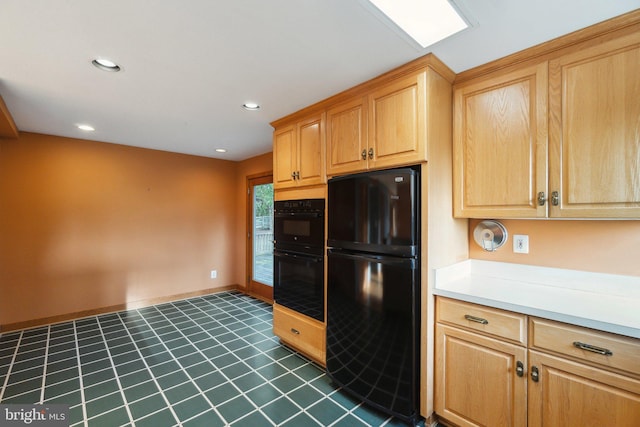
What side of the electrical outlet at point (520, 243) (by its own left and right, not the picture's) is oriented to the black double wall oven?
right

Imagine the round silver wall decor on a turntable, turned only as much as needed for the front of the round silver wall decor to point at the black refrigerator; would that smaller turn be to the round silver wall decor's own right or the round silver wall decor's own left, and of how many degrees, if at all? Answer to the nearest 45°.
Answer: approximately 45° to the round silver wall decor's own right

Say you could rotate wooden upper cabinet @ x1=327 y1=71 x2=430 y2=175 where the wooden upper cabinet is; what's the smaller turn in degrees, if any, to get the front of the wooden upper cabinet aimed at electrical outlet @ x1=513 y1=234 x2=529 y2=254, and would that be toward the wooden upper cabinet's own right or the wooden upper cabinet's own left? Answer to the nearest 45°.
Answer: approximately 135° to the wooden upper cabinet's own left

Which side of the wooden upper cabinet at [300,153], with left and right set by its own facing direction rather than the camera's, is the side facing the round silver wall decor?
left

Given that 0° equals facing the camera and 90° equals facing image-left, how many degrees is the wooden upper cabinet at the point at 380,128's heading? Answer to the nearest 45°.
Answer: approximately 45°

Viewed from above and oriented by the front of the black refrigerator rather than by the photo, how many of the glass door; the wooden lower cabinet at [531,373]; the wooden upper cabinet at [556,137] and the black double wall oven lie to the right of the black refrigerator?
2

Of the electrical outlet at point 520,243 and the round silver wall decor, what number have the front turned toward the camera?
2
